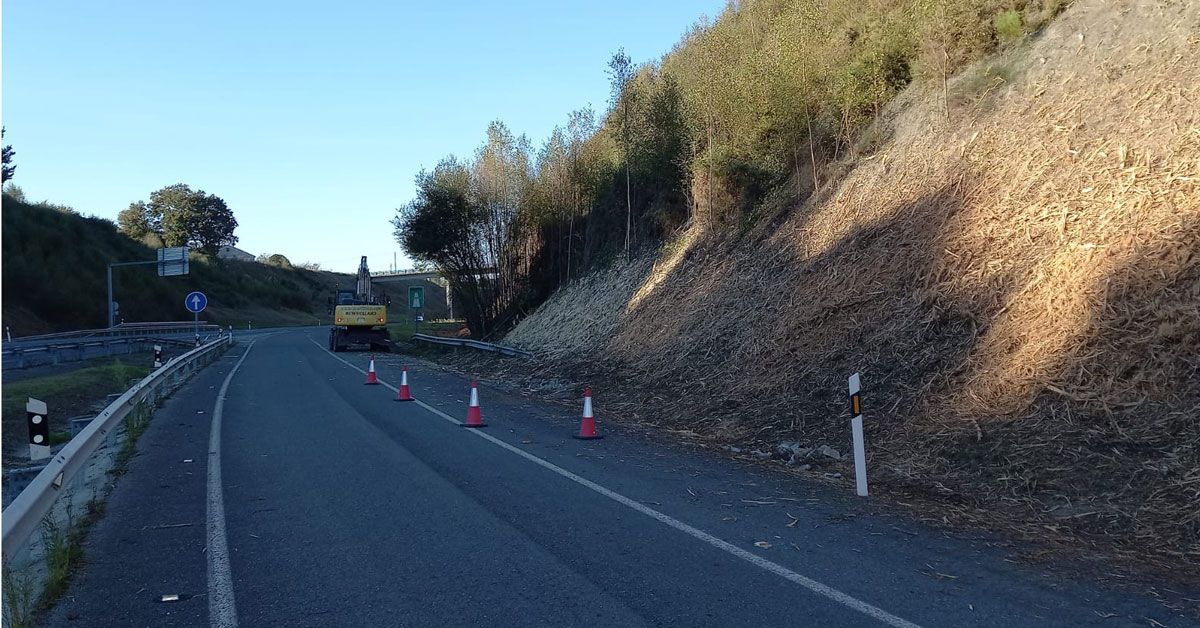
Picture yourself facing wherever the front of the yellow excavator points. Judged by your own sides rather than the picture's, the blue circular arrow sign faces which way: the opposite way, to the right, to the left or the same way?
the opposite way

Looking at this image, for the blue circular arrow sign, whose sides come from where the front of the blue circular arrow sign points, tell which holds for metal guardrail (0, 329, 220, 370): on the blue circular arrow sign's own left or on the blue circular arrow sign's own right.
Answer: on the blue circular arrow sign's own right

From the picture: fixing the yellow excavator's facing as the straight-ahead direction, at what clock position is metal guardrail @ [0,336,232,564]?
The metal guardrail is roughly at 6 o'clock from the yellow excavator.

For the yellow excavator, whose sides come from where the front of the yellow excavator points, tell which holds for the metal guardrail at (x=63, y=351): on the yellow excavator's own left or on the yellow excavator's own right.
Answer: on the yellow excavator's own left

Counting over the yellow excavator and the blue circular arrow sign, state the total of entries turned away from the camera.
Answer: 1

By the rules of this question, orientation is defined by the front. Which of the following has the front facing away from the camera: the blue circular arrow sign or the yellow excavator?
the yellow excavator

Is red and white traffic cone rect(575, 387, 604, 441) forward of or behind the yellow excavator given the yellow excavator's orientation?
behind

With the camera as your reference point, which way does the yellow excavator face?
facing away from the viewer

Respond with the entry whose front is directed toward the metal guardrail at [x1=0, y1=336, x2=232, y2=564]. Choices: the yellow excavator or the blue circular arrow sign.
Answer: the blue circular arrow sign

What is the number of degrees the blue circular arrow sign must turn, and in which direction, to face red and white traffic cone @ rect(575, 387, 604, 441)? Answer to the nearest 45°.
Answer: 0° — it already faces it

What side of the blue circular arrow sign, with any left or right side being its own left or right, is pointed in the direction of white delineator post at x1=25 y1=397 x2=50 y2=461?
front

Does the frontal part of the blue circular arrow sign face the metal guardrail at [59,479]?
yes

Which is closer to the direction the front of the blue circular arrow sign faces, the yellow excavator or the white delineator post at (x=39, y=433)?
the white delineator post

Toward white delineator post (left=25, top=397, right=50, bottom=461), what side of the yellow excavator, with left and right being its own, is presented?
back

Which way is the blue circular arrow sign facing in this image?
toward the camera
